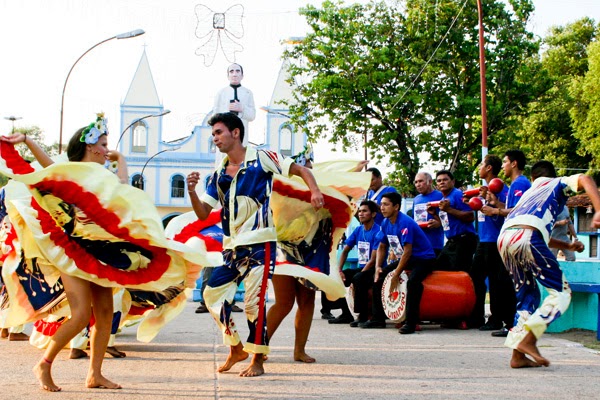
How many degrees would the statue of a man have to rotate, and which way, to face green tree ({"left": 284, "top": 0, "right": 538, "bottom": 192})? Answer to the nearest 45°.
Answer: approximately 135° to its left

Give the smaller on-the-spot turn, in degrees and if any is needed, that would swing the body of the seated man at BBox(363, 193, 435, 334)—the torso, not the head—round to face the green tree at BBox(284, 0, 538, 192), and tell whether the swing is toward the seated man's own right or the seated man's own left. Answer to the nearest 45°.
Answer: approximately 135° to the seated man's own right

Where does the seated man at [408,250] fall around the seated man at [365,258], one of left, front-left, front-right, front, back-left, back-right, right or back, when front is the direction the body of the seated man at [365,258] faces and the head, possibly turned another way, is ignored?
left

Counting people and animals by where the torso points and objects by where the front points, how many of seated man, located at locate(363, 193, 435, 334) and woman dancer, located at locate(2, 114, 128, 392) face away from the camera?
0

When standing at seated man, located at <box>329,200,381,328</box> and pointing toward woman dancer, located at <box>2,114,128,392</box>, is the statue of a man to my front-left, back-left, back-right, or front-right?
back-right

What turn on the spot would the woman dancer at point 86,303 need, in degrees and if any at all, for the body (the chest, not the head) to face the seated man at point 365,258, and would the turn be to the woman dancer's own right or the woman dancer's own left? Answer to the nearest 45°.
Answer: approximately 90° to the woman dancer's own left

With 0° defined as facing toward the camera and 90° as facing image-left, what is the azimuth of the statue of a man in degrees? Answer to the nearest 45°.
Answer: approximately 0°

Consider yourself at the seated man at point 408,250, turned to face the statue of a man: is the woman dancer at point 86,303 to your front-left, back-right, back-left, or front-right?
back-left

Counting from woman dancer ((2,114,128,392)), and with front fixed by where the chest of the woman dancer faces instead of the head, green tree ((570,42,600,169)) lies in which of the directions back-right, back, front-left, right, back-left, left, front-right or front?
left

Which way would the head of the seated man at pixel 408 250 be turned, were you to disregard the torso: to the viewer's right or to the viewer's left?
to the viewer's left
